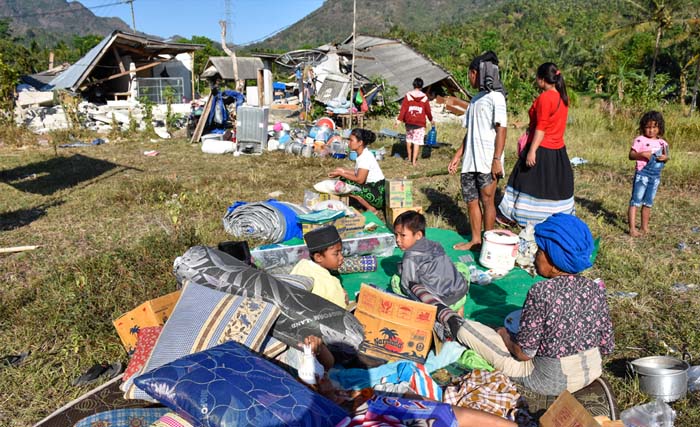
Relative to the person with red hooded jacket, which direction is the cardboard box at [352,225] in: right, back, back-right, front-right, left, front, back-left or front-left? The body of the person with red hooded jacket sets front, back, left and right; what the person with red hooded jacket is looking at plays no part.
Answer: back

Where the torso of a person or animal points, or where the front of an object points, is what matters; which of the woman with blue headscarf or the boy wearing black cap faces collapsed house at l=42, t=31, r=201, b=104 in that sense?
the woman with blue headscarf

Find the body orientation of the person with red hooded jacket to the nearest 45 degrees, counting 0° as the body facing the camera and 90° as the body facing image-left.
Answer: approximately 180°

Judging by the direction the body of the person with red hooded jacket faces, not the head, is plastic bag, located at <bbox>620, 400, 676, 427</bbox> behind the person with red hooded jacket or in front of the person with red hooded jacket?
behind

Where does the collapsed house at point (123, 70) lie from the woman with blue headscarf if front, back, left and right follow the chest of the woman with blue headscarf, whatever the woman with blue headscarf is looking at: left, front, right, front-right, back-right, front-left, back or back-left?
front

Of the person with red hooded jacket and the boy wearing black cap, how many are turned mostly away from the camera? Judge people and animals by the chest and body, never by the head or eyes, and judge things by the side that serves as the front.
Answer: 1

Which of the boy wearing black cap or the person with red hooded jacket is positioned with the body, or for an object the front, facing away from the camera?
the person with red hooded jacket
